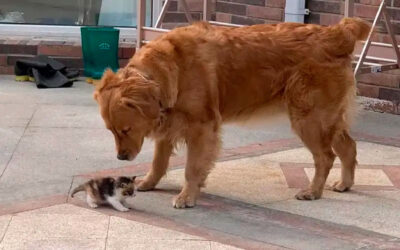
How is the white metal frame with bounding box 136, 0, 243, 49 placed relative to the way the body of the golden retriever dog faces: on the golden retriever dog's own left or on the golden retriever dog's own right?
on the golden retriever dog's own right

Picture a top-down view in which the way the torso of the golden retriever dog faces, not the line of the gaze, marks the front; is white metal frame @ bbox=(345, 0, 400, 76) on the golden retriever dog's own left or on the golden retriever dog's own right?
on the golden retriever dog's own right

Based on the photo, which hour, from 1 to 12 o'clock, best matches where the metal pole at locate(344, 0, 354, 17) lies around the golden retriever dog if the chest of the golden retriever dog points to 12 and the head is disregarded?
The metal pole is roughly at 4 o'clock from the golden retriever dog.

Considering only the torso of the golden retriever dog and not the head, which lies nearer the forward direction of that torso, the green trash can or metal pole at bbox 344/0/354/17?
the green trash can

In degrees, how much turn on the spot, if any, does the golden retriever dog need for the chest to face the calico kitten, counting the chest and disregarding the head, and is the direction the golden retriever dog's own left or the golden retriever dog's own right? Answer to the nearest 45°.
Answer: approximately 45° to the golden retriever dog's own left

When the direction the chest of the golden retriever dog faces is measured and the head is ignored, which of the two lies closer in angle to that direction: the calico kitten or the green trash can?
the calico kitten

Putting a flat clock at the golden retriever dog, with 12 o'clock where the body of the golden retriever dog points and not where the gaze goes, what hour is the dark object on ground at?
The dark object on ground is roughly at 2 o'clock from the golden retriever dog.

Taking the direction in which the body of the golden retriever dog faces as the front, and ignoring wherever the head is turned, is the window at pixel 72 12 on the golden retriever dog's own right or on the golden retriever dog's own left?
on the golden retriever dog's own right

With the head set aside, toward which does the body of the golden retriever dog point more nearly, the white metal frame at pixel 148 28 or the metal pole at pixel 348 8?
the white metal frame

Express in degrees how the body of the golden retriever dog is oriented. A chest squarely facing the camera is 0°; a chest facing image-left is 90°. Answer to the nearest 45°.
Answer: approximately 90°
